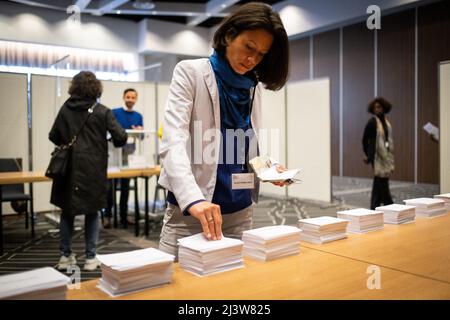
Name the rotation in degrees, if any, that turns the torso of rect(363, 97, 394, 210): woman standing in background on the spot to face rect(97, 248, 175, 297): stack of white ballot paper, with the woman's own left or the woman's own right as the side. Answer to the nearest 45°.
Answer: approximately 45° to the woman's own right

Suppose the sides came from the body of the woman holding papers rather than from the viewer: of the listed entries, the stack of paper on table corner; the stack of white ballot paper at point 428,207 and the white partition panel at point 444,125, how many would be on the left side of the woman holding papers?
2

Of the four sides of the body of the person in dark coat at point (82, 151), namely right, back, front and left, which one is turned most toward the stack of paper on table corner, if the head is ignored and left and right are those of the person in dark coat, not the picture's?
back

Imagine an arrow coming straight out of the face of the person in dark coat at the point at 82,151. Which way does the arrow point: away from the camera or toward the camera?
away from the camera

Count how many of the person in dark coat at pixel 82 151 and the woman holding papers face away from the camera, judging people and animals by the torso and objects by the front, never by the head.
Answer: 1

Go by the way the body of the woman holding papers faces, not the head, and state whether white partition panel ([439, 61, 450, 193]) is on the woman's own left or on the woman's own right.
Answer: on the woman's own left

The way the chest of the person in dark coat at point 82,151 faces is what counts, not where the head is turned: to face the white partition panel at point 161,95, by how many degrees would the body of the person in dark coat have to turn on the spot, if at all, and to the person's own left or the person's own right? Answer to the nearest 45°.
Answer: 0° — they already face it

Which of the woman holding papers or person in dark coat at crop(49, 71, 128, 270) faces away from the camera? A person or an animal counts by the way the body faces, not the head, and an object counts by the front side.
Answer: the person in dark coat

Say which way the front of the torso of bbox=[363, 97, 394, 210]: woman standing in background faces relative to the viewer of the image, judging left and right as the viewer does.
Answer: facing the viewer and to the right of the viewer

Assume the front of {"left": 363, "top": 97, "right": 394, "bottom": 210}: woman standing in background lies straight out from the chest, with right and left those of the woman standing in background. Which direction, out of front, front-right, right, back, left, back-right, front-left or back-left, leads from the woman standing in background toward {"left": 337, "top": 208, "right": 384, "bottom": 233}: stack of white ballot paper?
front-right

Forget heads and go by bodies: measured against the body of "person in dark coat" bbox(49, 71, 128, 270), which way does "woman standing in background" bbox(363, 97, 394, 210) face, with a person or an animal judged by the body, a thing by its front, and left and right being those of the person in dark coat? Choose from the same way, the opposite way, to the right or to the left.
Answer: the opposite way

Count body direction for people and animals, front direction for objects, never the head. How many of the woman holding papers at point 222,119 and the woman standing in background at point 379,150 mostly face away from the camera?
0

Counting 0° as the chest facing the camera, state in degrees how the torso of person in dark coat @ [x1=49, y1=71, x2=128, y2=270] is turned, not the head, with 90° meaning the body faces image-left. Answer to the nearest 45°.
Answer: approximately 180°

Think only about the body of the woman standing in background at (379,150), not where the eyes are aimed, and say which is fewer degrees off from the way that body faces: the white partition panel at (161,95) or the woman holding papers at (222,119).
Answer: the woman holding papers
